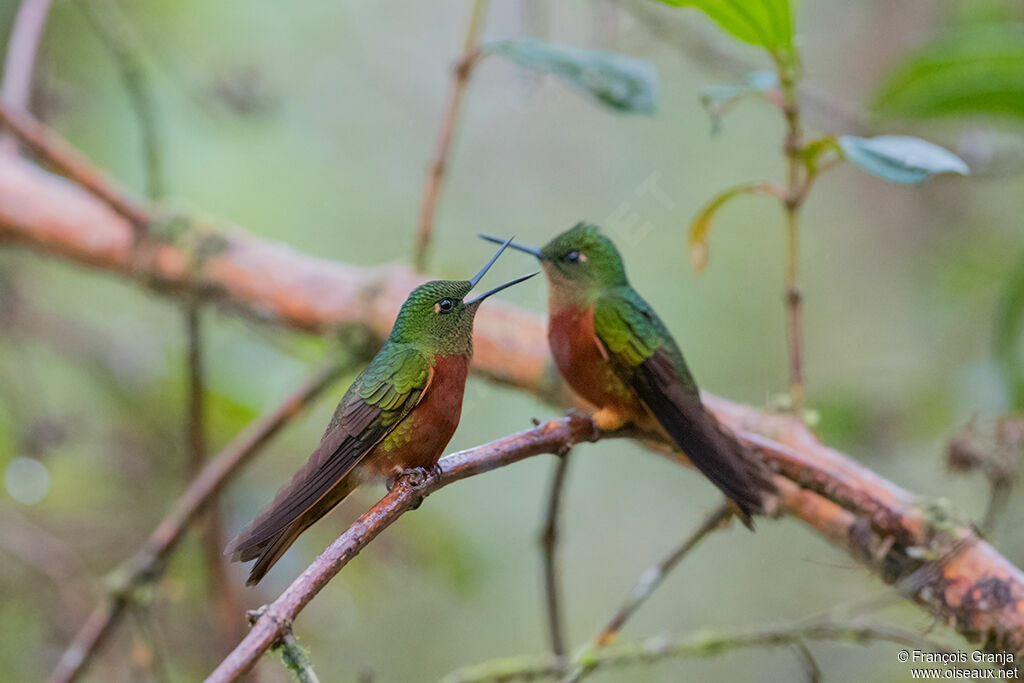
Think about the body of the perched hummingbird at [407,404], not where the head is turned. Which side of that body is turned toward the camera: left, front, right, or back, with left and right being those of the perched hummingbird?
right

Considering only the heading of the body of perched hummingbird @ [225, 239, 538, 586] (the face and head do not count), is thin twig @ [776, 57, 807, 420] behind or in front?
in front

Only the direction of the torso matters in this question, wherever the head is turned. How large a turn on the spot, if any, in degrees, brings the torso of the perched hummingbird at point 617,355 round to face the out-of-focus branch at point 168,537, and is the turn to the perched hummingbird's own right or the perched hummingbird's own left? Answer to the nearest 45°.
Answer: approximately 45° to the perched hummingbird's own right

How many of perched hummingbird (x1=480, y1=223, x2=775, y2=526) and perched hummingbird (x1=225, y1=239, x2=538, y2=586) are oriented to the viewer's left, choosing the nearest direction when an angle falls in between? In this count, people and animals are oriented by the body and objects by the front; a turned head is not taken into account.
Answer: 1

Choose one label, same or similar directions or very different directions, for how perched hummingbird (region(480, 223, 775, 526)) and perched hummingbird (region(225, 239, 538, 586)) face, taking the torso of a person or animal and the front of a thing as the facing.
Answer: very different directions

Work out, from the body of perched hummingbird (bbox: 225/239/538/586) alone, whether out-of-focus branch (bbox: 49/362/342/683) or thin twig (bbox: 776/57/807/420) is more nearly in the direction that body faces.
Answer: the thin twig

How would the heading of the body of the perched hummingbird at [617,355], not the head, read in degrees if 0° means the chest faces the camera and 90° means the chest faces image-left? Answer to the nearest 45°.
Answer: approximately 90°

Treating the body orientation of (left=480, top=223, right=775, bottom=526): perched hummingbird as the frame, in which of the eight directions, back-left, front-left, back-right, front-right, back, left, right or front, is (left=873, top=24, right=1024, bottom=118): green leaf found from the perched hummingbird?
back-right
